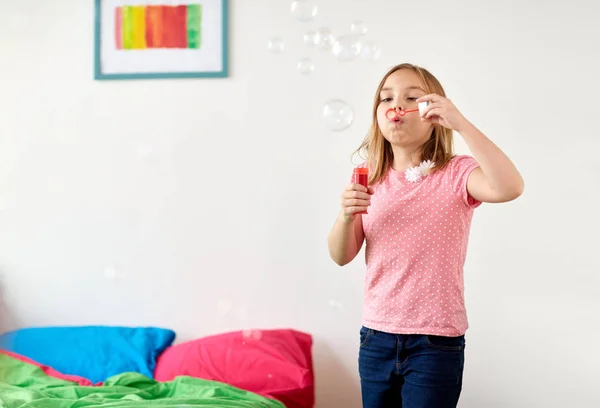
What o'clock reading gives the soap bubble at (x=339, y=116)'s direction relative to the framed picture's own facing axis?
The soap bubble is roughly at 11 o'clock from the framed picture.

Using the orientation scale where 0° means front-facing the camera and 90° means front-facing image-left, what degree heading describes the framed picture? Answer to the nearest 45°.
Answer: approximately 0°
